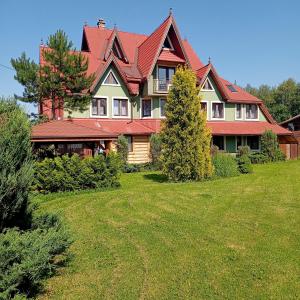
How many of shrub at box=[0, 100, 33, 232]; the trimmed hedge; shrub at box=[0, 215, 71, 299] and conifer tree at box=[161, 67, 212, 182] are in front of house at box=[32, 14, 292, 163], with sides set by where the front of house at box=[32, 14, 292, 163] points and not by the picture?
4

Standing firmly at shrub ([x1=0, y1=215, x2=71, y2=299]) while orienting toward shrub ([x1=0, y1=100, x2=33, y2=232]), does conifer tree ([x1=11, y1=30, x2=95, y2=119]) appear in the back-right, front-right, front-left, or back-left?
front-right

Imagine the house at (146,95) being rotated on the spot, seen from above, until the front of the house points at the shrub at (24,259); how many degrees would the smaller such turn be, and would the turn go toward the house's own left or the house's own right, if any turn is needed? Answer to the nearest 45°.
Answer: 0° — it already faces it

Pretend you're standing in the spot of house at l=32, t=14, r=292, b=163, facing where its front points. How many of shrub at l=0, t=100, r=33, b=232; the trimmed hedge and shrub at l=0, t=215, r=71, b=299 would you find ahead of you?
3

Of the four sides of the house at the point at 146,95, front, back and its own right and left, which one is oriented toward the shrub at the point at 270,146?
left

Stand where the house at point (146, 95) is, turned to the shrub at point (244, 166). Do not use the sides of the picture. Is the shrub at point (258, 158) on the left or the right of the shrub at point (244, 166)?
left

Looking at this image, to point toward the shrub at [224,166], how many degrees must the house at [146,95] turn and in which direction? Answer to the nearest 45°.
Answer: approximately 45° to its left

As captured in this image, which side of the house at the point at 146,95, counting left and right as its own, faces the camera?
front

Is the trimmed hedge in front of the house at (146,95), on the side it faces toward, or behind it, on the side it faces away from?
in front

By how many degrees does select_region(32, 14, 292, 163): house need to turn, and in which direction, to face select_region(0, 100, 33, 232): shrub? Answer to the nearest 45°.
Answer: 0° — it already faces it

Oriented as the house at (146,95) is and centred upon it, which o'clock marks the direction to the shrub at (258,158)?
The shrub is roughly at 9 o'clock from the house.
